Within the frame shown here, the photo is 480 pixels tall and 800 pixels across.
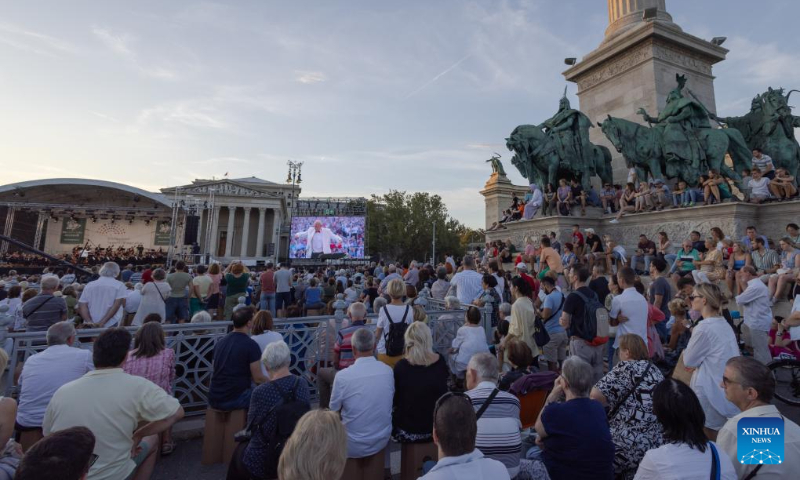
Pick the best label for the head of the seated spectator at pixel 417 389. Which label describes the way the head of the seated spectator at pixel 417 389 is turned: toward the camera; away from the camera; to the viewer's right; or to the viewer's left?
away from the camera

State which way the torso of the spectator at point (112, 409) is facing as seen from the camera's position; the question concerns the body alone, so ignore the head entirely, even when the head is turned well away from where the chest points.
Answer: away from the camera

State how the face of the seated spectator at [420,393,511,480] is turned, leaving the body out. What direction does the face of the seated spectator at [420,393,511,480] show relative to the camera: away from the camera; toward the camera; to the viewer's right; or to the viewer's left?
away from the camera

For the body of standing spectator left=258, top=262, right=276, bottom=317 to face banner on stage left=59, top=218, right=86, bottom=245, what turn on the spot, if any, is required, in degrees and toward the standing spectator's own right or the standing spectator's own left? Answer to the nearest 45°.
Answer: approximately 45° to the standing spectator's own left

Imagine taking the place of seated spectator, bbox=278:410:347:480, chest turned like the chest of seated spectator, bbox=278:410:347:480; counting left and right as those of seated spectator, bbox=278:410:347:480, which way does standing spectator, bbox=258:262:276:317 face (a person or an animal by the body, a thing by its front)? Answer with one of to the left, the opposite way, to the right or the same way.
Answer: the same way

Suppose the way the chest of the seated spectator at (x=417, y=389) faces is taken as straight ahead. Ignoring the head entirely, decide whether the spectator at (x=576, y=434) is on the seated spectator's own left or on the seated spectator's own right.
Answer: on the seated spectator's own right

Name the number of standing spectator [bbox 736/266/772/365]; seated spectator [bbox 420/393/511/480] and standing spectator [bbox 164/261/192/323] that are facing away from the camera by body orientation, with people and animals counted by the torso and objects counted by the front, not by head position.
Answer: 2

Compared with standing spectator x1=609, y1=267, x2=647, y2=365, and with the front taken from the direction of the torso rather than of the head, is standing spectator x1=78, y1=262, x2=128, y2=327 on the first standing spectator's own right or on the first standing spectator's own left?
on the first standing spectator's own left

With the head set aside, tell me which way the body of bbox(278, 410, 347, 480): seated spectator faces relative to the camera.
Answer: away from the camera

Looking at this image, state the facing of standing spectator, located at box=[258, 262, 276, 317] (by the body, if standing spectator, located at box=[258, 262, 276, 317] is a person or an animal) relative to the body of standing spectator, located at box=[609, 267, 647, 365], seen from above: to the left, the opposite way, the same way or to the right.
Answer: the same way

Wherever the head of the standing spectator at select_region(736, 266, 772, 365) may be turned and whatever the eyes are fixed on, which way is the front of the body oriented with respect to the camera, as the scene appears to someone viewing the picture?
to the viewer's left

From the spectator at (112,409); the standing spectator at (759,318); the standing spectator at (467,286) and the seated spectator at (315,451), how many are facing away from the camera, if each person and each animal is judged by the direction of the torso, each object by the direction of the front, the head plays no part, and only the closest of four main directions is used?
3

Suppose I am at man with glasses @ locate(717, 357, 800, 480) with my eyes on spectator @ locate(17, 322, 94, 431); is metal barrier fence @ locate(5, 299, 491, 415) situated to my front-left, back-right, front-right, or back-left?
front-right

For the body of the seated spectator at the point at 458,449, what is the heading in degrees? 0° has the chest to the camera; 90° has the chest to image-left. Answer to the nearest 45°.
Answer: approximately 180°

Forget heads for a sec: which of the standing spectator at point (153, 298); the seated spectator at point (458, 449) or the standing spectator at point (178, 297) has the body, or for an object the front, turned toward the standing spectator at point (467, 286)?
the seated spectator at point (458, 449)

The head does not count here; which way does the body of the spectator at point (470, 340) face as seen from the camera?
away from the camera

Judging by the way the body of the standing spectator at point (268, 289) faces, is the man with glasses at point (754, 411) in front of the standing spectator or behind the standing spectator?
behind

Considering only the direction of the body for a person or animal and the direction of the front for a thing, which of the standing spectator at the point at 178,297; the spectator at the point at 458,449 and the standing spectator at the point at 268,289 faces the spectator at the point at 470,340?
the spectator at the point at 458,449
